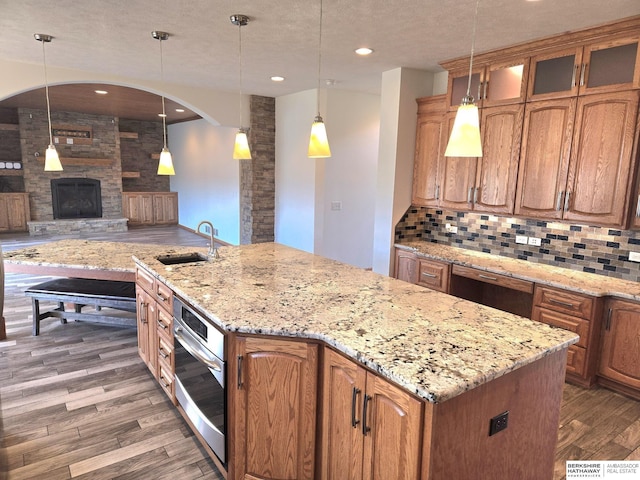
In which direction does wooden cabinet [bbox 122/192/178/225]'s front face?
toward the camera

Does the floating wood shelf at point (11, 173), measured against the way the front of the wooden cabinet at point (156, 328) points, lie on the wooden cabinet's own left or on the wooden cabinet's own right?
on the wooden cabinet's own right

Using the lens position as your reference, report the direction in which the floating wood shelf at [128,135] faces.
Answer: facing the viewer

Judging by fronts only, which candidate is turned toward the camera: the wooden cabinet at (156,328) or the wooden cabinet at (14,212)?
the wooden cabinet at (14,212)

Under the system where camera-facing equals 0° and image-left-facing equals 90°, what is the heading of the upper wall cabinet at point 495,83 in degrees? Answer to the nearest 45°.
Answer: approximately 45°

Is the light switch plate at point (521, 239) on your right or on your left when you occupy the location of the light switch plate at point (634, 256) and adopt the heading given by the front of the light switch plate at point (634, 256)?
on your right

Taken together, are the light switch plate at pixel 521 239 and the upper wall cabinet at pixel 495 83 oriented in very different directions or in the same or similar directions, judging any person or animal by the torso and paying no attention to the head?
same or similar directions

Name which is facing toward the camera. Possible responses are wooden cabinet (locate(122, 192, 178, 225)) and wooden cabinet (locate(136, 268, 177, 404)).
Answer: wooden cabinet (locate(122, 192, 178, 225))

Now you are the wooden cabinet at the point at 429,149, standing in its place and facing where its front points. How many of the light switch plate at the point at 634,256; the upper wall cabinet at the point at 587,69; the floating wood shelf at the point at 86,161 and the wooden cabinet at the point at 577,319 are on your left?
3

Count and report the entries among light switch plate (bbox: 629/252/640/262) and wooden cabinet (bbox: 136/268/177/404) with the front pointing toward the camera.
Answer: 1

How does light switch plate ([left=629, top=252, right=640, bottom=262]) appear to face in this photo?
toward the camera
